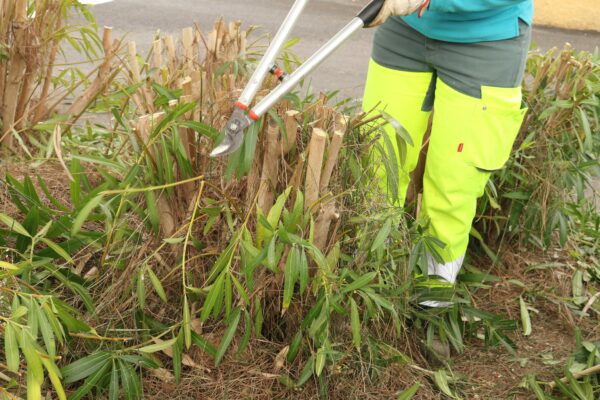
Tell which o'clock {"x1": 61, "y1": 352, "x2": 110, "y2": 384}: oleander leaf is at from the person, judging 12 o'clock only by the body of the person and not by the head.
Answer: The oleander leaf is roughly at 12 o'clock from the person.

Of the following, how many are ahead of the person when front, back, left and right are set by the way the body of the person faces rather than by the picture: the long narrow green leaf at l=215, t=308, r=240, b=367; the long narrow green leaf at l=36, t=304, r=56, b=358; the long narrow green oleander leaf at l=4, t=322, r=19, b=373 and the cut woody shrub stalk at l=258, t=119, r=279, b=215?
4

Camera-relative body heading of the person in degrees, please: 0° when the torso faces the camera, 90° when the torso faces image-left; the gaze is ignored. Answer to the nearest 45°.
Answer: approximately 45°

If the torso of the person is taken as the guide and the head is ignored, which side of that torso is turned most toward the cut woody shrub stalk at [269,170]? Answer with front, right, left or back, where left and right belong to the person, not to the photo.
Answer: front

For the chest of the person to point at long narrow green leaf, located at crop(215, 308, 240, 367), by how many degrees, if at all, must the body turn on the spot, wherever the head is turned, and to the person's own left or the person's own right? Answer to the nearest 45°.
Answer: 0° — they already face it

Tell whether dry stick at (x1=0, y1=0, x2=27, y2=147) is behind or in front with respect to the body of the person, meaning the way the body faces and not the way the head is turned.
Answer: in front

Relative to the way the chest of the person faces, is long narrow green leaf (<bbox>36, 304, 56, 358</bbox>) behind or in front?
in front

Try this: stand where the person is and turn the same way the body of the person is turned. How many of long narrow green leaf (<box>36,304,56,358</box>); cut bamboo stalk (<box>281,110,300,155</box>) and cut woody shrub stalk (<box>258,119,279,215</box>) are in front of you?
3

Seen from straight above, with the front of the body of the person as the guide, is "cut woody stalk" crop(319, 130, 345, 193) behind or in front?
in front

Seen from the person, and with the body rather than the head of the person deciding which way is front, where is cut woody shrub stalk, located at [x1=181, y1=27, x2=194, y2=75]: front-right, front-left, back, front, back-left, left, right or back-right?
front-right
